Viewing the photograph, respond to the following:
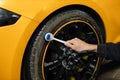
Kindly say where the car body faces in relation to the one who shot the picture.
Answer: facing the viewer and to the left of the viewer
